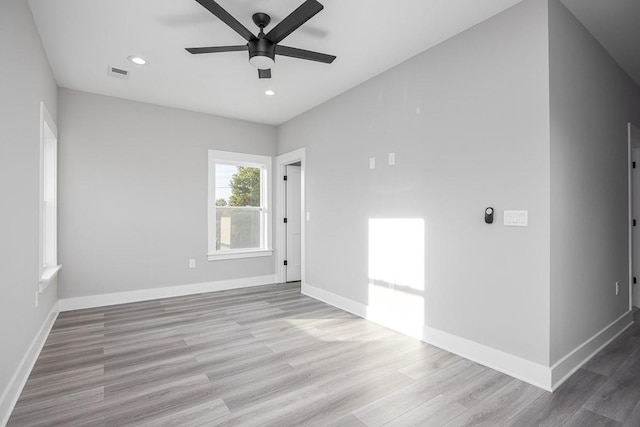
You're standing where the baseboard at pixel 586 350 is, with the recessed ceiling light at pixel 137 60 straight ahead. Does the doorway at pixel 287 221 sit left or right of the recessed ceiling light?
right

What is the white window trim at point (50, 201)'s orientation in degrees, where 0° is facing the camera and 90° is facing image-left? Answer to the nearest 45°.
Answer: approximately 270°

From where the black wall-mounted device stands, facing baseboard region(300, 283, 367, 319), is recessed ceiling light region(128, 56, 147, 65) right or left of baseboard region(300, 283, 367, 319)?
left

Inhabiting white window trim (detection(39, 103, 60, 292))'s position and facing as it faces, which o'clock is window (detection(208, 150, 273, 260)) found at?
The window is roughly at 12 o'clock from the white window trim.

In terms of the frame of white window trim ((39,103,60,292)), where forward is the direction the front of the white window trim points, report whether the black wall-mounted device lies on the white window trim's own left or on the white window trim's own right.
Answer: on the white window trim's own right
